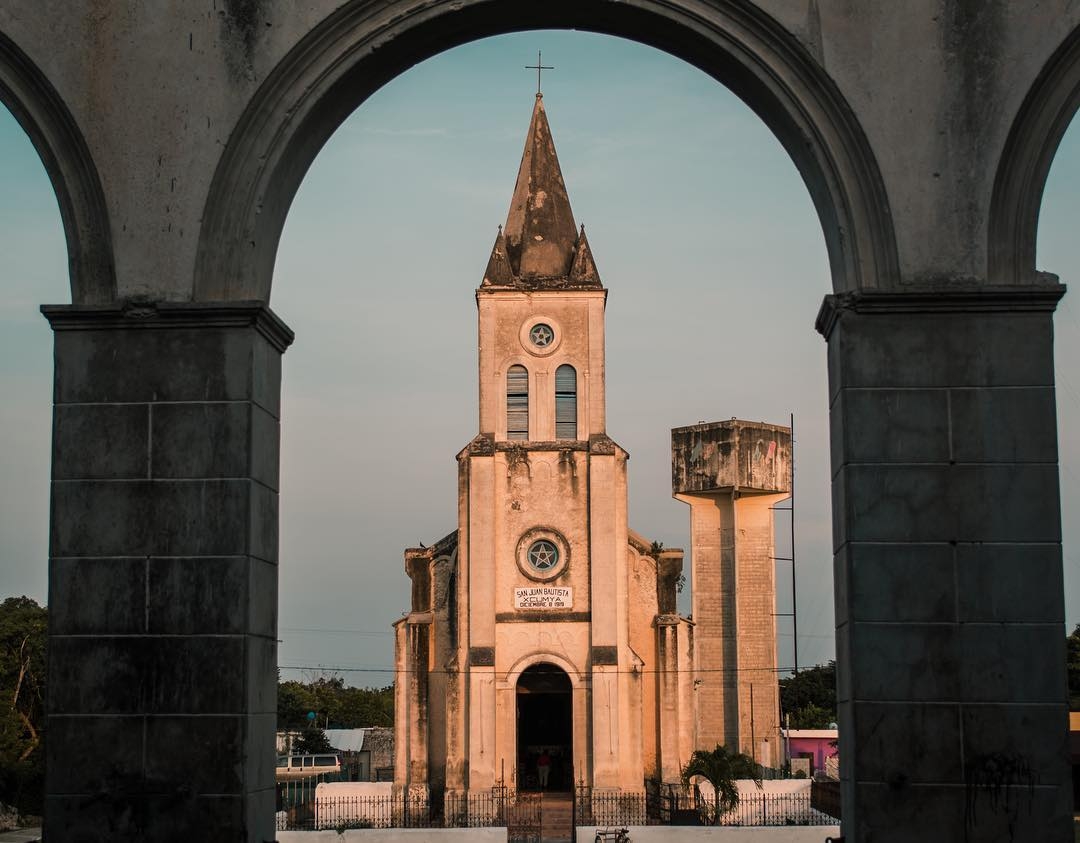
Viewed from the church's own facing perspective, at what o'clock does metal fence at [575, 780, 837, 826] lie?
The metal fence is roughly at 11 o'clock from the church.

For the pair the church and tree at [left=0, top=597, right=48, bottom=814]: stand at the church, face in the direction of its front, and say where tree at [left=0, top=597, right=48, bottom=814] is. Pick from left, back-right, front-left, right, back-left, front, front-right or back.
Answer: right

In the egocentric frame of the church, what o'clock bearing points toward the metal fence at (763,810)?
The metal fence is roughly at 11 o'clock from the church.

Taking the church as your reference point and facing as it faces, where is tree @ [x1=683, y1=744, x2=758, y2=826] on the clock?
The tree is roughly at 11 o'clock from the church.

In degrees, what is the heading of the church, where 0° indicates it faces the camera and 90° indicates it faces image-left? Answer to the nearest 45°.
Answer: approximately 0°
